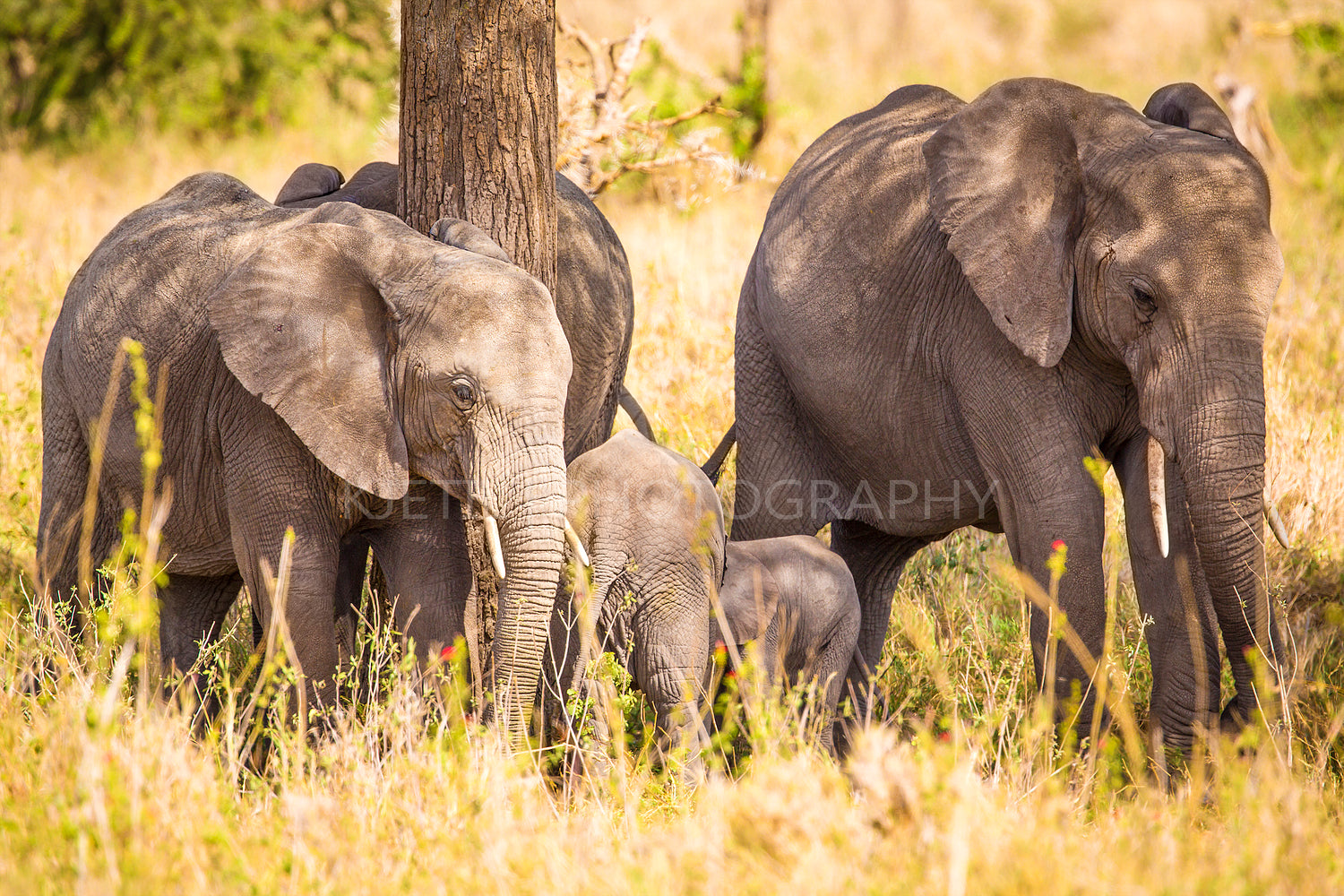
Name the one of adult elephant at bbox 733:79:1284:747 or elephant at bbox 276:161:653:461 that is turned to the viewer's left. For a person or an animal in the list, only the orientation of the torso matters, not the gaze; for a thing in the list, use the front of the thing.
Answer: the elephant

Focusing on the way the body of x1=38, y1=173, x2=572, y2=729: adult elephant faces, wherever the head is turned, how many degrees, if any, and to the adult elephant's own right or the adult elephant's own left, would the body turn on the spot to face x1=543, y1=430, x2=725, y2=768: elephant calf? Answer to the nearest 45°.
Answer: approximately 45° to the adult elephant's own left

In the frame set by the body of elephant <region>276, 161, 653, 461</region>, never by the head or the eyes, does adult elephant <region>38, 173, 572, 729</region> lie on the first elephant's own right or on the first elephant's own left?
on the first elephant's own left

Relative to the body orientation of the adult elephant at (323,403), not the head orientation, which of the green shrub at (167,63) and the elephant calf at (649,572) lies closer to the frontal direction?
the elephant calf

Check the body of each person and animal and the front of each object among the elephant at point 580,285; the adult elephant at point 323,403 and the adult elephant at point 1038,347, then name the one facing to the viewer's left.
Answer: the elephant

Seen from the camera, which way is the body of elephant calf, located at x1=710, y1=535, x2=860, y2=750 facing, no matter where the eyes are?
to the viewer's left

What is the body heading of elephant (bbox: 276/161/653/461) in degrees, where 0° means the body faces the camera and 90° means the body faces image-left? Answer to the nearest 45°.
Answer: approximately 90°

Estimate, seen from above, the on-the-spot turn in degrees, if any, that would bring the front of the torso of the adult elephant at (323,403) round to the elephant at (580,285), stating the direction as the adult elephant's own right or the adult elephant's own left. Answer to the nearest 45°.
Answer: approximately 90° to the adult elephant's own left

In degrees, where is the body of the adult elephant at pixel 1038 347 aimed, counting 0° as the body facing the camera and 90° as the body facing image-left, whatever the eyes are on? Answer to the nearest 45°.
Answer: approximately 315°
